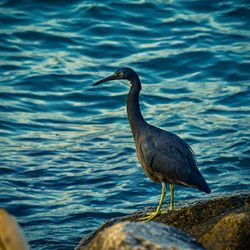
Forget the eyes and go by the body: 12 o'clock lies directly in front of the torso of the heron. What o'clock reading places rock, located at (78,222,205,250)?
The rock is roughly at 9 o'clock from the heron.

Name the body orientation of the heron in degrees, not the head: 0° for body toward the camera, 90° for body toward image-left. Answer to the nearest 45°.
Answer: approximately 90°

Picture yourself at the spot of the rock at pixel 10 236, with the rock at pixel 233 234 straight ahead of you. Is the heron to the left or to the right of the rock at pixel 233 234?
left

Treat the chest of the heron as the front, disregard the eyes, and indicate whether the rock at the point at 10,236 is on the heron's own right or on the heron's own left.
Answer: on the heron's own left

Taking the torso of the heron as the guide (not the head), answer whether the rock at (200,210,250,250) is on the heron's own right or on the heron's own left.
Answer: on the heron's own left
